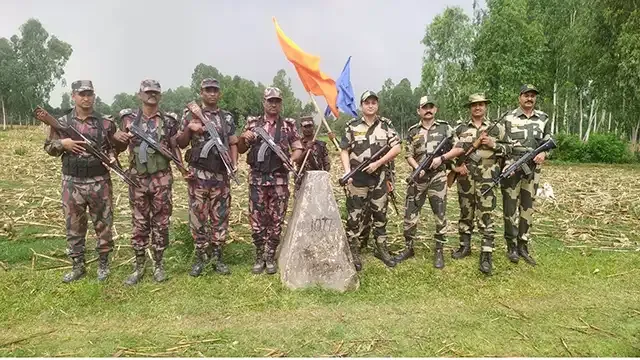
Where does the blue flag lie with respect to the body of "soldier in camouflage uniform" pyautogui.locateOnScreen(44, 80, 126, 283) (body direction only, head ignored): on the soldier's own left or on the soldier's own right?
on the soldier's own left

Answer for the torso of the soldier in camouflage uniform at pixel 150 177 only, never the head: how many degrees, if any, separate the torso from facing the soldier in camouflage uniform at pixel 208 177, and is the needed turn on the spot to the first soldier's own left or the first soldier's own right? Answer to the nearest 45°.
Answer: approximately 90° to the first soldier's own left

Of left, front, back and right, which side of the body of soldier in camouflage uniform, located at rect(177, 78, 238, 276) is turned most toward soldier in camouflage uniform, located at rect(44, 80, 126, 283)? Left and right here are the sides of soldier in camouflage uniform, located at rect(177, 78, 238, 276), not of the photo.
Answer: right

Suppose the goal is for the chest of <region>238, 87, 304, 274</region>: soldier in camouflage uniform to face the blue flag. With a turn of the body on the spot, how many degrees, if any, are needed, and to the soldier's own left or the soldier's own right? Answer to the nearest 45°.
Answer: approximately 135° to the soldier's own left

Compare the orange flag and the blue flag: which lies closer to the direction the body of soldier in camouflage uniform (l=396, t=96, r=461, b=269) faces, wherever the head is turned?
the orange flag

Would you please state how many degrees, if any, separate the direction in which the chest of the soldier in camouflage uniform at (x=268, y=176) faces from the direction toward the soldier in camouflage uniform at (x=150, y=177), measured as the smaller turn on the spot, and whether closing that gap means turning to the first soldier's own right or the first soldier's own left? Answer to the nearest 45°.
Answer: approximately 90° to the first soldier's own right

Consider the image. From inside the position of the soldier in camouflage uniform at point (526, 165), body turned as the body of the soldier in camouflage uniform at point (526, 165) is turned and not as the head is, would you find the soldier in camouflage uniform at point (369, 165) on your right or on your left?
on your right
